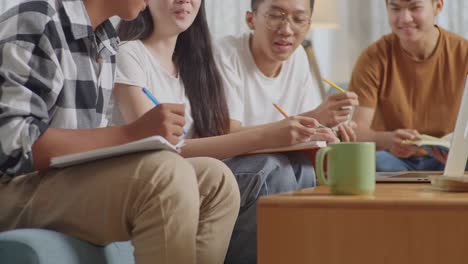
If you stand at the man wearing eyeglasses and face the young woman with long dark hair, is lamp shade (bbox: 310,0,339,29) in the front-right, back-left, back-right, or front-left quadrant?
back-right

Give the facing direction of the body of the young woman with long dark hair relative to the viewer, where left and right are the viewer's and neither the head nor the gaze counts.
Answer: facing the viewer and to the right of the viewer

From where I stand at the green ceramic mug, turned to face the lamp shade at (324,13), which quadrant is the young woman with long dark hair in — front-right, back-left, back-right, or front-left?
front-left

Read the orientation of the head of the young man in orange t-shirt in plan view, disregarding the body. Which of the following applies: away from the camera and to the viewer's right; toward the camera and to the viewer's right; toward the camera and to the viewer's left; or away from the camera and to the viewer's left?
toward the camera and to the viewer's left

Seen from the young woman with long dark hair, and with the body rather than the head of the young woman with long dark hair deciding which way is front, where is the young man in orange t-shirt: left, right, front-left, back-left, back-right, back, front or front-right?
left

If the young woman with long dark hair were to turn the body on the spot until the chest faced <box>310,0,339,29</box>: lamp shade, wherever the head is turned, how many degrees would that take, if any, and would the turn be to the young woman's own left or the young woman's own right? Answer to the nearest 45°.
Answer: approximately 135° to the young woman's own left

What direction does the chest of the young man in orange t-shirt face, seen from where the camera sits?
toward the camera

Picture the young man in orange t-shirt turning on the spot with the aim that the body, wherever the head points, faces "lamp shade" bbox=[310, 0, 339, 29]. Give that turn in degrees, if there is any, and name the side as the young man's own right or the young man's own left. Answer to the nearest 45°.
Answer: approximately 135° to the young man's own right

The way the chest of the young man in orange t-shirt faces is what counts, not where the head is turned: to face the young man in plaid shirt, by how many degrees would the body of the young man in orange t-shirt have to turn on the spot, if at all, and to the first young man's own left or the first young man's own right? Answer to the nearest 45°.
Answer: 0° — they already face them

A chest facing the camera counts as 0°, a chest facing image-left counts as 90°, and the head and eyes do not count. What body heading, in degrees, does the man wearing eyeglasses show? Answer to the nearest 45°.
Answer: approximately 315°

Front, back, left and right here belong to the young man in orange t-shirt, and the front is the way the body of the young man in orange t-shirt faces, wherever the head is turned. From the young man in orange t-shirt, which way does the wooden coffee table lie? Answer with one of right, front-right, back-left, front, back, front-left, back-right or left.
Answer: front

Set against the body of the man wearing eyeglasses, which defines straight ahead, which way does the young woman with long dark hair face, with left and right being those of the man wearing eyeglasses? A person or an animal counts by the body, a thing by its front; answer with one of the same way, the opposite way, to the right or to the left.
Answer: the same way

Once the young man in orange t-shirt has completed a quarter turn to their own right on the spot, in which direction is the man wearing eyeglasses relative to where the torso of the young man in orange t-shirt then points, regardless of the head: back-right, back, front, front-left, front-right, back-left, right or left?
front-left

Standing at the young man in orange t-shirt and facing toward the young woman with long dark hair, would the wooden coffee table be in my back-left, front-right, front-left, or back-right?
front-left
